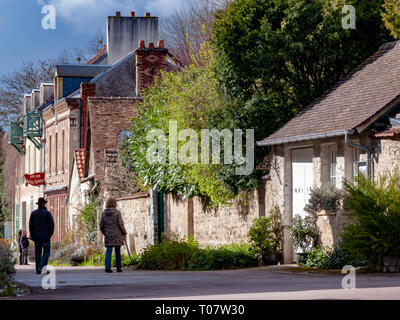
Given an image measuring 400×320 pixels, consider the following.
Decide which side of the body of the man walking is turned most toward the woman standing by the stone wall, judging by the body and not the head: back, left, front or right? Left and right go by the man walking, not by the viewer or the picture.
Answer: right

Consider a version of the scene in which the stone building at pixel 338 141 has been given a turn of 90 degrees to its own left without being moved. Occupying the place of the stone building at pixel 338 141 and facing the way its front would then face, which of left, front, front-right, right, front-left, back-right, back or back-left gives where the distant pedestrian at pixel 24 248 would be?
back

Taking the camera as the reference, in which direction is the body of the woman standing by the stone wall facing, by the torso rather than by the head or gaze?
away from the camera

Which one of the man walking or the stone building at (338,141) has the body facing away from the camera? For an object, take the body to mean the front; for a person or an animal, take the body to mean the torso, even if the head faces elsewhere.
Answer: the man walking

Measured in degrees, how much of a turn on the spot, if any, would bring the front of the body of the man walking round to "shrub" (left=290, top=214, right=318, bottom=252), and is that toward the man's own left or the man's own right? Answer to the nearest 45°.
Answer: approximately 90° to the man's own right

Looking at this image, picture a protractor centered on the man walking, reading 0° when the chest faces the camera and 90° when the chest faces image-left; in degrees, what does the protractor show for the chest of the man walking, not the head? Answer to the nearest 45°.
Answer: approximately 180°

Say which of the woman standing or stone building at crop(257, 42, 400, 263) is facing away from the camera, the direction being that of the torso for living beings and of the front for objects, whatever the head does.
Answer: the woman standing

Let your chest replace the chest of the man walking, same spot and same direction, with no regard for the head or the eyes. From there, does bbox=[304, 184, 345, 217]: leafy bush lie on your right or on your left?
on your right

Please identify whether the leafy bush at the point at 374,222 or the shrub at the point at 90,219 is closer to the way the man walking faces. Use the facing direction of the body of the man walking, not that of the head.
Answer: the shrub

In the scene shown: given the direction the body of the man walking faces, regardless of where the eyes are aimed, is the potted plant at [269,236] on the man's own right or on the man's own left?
on the man's own right

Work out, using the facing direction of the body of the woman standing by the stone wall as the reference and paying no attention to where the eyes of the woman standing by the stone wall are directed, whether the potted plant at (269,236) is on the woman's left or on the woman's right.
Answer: on the woman's right

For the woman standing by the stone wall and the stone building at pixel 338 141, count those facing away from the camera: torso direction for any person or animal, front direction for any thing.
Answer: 1

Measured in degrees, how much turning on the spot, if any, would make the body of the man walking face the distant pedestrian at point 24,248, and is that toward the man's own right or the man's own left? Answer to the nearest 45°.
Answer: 0° — they already face them

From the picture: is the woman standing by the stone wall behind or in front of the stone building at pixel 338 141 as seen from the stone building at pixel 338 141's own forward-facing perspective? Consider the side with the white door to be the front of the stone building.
in front
